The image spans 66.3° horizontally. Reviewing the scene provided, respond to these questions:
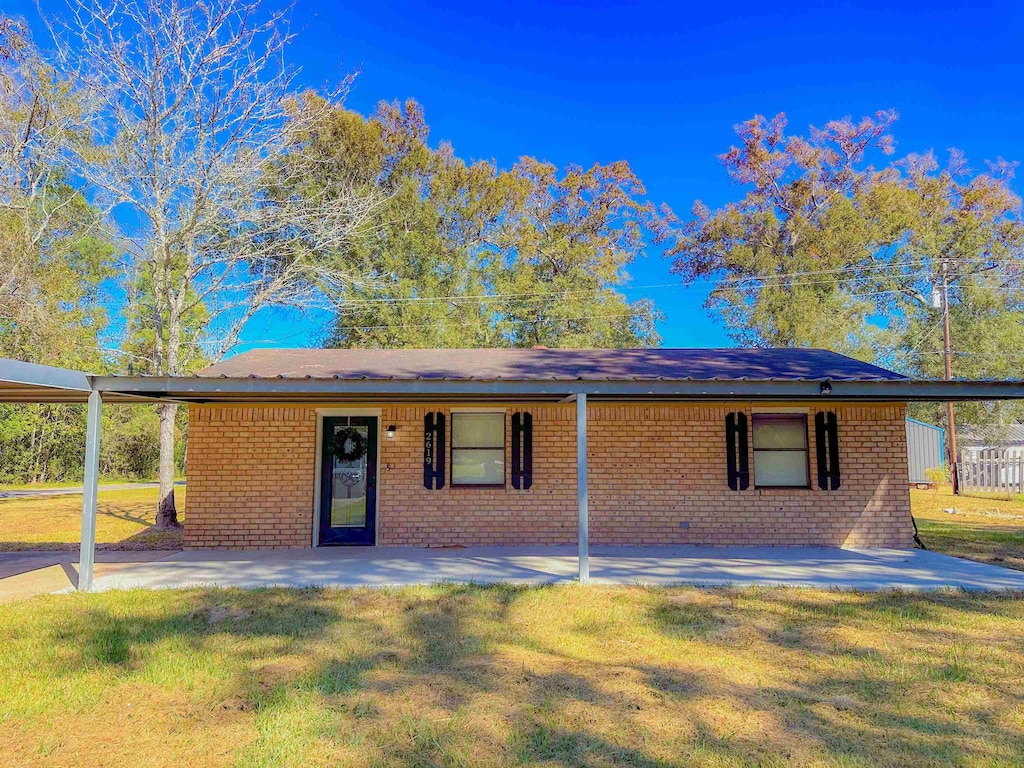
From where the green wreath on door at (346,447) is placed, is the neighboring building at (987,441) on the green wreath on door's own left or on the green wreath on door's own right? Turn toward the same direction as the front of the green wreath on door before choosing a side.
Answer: on the green wreath on door's own left

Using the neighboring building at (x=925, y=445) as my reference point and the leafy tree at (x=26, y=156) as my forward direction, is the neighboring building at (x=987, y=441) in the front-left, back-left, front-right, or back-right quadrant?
back-right

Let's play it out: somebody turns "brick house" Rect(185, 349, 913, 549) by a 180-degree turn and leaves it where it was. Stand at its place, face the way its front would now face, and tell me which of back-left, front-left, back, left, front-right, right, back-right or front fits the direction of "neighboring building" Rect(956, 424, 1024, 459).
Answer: front-right

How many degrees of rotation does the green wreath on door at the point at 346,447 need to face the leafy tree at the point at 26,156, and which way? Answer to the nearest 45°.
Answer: approximately 135° to its right

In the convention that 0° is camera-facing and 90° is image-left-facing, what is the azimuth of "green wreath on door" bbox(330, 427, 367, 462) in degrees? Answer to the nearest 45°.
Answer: approximately 0°

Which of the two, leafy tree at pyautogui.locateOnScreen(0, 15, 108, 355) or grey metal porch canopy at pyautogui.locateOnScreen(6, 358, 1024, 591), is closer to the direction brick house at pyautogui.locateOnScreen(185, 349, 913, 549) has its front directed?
the grey metal porch canopy

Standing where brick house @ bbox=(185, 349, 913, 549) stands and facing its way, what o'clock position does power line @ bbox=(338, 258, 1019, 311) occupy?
The power line is roughly at 7 o'clock from the brick house.

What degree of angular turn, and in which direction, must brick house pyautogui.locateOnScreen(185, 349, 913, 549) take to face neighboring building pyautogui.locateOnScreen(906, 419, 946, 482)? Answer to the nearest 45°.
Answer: approximately 135° to its left

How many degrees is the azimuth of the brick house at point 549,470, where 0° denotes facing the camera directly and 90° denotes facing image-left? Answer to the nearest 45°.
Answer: approximately 0°

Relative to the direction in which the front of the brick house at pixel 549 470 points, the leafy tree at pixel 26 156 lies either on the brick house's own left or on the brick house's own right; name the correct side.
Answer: on the brick house's own right
